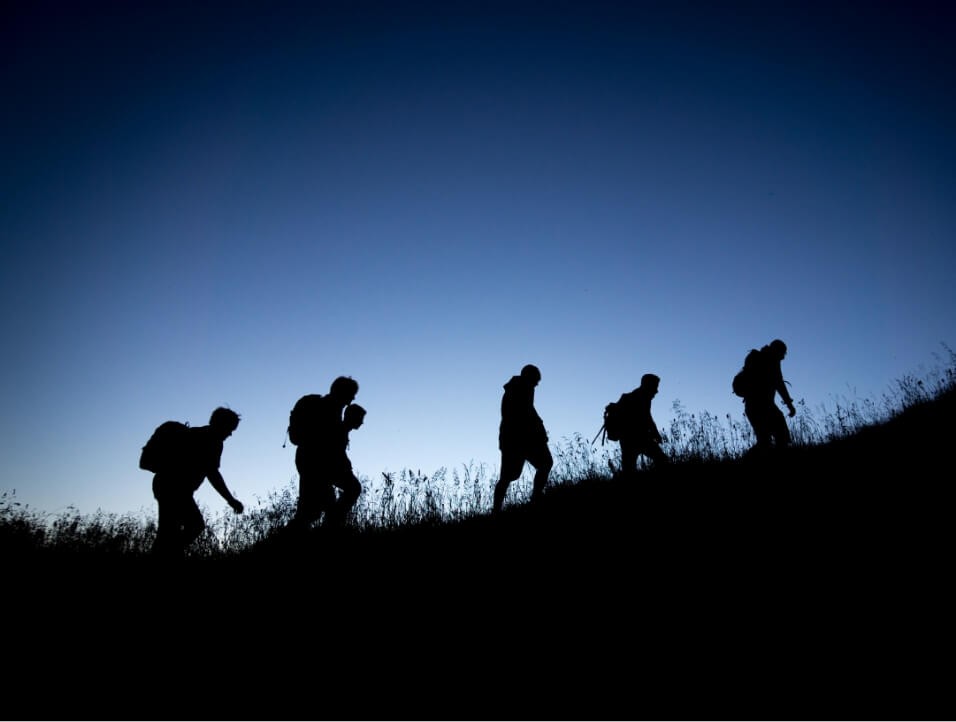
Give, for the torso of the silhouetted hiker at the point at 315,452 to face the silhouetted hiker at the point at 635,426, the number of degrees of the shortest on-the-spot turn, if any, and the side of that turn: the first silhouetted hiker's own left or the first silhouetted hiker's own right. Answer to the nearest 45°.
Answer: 0° — they already face them

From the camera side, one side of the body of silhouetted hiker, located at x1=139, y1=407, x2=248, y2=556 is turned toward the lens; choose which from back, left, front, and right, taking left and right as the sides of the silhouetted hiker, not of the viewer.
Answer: right

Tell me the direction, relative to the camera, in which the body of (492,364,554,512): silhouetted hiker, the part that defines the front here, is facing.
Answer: to the viewer's right

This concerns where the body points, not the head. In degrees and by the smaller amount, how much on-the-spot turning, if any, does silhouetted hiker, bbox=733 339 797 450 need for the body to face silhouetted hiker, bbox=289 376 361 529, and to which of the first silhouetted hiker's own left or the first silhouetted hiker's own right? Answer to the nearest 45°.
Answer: approximately 135° to the first silhouetted hiker's own right

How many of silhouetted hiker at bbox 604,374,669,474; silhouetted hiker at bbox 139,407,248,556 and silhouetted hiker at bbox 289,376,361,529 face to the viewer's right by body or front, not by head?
3

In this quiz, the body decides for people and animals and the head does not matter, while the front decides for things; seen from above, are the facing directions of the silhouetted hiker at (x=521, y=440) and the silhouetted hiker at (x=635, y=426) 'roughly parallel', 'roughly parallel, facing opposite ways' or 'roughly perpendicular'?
roughly parallel

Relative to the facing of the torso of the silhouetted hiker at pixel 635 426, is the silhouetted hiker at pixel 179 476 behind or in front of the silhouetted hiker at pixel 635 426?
behind

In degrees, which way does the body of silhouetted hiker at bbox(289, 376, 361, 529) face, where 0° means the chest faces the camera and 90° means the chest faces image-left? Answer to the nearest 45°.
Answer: approximately 270°

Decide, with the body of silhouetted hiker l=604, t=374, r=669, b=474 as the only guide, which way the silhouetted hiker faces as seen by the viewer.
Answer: to the viewer's right

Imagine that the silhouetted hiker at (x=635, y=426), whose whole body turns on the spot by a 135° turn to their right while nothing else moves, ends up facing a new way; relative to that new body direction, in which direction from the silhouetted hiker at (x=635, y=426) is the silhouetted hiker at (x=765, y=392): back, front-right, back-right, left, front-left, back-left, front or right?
back-left

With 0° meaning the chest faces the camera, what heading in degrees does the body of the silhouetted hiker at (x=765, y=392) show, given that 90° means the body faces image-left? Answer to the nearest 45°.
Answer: approximately 270°
